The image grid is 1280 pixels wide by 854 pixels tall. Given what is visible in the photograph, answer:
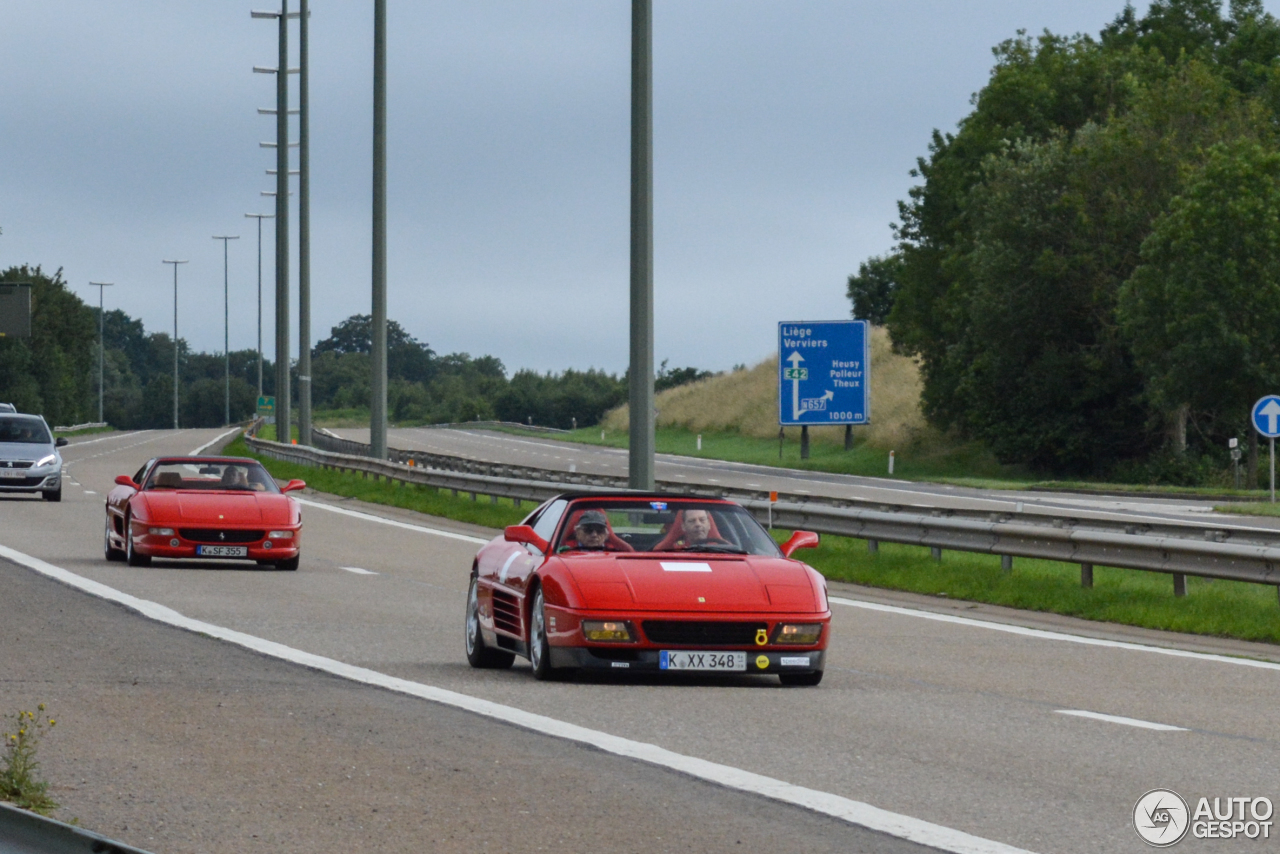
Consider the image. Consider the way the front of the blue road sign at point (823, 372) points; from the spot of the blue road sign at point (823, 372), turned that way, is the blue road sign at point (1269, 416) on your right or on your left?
on your left

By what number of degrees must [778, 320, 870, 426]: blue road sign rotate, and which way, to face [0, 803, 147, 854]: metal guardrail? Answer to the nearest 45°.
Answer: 0° — it already faces it

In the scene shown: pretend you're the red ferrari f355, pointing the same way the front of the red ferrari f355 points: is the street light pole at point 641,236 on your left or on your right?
on your left

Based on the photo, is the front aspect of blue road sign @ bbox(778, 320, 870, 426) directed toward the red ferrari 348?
yes

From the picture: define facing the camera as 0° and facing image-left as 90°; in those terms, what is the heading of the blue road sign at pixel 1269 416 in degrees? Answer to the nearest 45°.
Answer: approximately 0°

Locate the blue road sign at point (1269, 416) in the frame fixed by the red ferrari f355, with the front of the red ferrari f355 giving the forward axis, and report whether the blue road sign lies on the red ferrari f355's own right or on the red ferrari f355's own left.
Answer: on the red ferrari f355's own left

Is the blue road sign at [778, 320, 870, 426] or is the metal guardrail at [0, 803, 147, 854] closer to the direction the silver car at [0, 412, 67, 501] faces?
the metal guardrail
